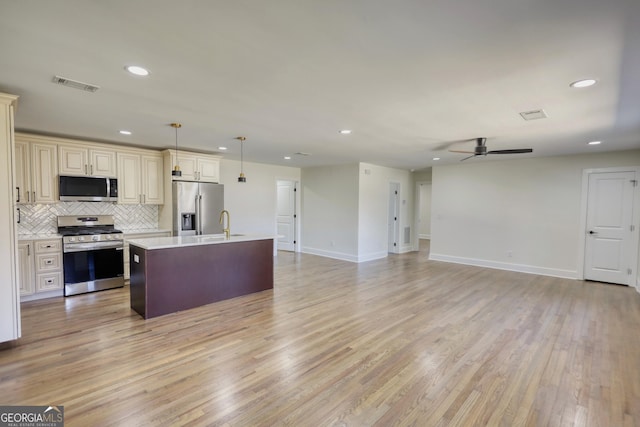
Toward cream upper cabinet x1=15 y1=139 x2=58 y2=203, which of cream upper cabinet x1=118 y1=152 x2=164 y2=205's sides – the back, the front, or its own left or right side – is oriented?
right

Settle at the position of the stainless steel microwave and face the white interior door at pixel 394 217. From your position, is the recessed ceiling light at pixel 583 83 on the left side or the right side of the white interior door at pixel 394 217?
right

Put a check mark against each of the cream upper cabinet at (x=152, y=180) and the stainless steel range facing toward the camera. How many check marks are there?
2

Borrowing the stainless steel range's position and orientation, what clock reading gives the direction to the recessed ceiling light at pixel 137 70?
The recessed ceiling light is roughly at 12 o'clock from the stainless steel range.

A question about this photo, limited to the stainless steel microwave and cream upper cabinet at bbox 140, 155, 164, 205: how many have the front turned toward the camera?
2

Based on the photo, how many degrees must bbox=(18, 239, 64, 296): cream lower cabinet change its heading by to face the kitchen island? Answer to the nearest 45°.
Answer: approximately 45° to its left
